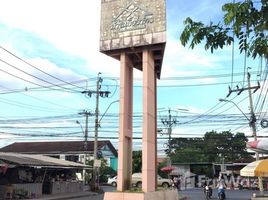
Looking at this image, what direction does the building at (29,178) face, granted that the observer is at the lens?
facing the viewer and to the right of the viewer

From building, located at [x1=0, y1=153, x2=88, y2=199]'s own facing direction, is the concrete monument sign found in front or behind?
in front
